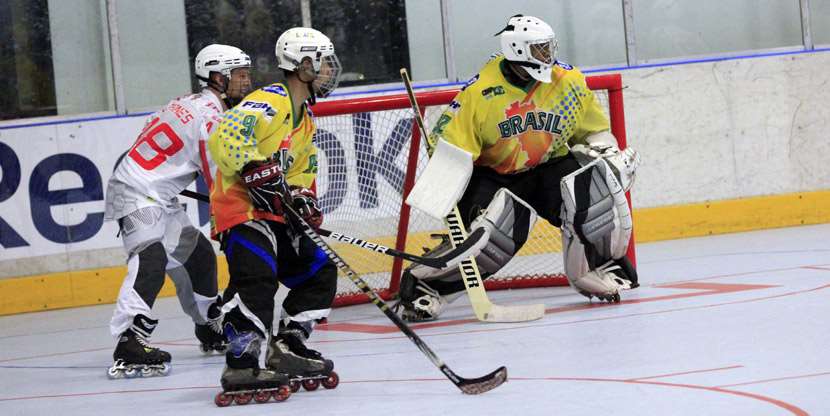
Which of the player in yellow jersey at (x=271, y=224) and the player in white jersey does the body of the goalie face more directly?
the player in yellow jersey

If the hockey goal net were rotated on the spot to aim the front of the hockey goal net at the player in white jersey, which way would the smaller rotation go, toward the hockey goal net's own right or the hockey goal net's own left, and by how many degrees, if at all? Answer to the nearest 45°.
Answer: approximately 45° to the hockey goal net's own right

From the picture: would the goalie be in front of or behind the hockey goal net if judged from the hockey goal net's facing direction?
in front

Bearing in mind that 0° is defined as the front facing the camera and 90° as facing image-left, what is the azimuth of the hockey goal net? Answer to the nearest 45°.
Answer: approximately 315°

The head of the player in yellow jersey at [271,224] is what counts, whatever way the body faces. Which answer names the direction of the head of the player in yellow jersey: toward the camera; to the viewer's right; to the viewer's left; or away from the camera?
to the viewer's right

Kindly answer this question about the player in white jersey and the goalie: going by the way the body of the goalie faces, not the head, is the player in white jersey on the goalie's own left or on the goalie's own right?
on the goalie's own right

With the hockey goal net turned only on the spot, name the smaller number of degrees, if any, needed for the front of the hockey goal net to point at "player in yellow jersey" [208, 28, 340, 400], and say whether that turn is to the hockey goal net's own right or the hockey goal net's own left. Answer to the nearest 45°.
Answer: approximately 45° to the hockey goal net's own right

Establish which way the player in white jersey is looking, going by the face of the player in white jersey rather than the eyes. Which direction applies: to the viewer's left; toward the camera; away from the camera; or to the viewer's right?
to the viewer's right

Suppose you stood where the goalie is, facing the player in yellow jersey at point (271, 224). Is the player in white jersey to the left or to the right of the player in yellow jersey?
right
